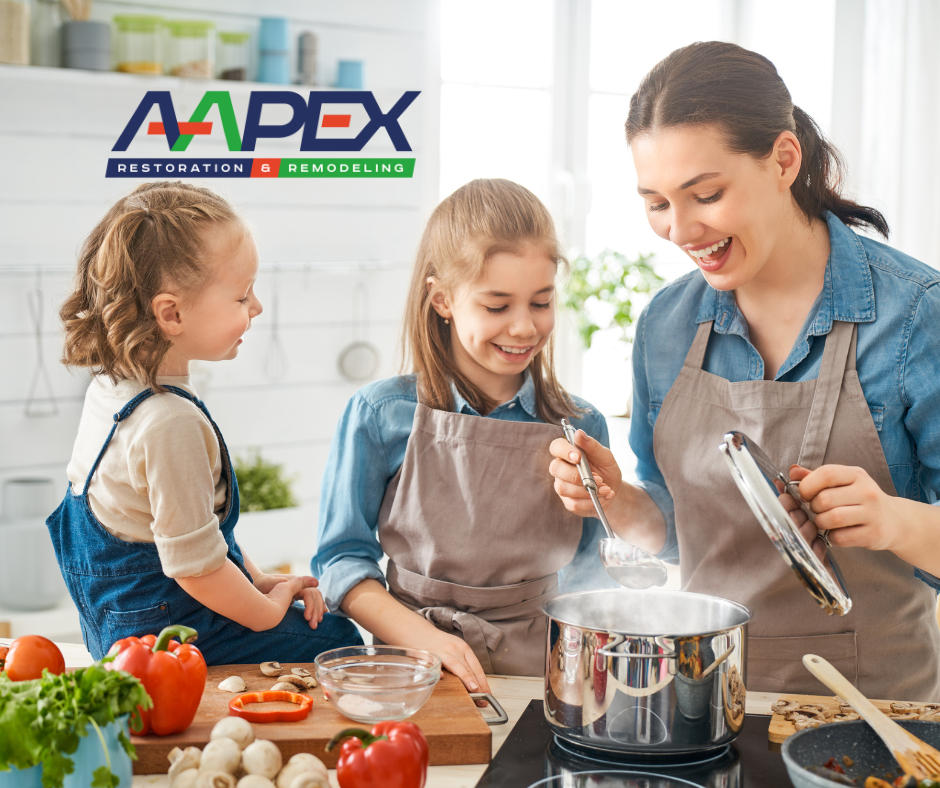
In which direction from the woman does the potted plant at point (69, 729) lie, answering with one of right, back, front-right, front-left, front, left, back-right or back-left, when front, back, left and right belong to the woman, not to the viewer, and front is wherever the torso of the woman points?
front

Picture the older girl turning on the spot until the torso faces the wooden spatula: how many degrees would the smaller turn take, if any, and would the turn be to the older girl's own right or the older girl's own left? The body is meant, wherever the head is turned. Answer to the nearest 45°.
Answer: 0° — they already face it

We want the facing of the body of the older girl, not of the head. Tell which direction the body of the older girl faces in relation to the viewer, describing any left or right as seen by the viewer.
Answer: facing the viewer and to the right of the viewer

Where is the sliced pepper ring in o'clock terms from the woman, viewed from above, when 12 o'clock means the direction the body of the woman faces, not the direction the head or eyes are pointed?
The sliced pepper ring is roughly at 12 o'clock from the woman.

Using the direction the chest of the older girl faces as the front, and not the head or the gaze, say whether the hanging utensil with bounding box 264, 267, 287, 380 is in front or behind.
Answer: behind

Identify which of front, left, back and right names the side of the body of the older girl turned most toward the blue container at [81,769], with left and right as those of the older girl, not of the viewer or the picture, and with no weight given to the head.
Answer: right

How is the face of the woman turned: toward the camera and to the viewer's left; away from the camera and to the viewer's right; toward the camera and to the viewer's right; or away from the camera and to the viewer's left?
toward the camera and to the viewer's left

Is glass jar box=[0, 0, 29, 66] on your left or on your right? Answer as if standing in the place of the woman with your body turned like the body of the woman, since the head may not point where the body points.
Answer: on your right

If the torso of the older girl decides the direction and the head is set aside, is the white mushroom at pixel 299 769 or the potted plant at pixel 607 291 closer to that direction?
the white mushroom

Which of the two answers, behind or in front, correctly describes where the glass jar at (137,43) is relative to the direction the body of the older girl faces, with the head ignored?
behind

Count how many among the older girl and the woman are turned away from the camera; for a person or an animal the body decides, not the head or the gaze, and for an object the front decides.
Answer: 0

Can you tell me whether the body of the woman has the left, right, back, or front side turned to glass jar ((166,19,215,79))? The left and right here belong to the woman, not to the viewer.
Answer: right

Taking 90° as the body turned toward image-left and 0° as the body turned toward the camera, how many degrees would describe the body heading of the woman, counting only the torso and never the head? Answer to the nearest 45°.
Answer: approximately 45°
